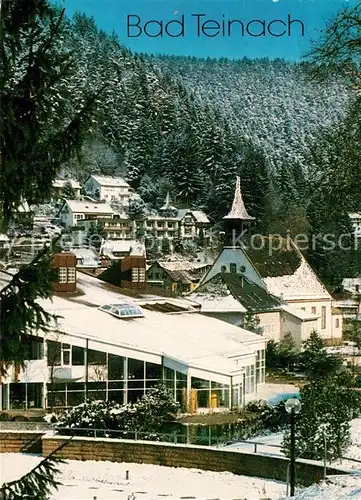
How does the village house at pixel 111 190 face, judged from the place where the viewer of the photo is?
facing the viewer and to the right of the viewer

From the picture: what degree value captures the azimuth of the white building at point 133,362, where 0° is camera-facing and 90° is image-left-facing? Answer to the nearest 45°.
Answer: approximately 0°

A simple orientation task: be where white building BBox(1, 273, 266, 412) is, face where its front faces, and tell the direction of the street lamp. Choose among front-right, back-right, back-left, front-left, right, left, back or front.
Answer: front-left

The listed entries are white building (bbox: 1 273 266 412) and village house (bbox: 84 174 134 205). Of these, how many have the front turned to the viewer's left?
0
